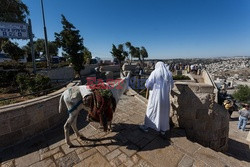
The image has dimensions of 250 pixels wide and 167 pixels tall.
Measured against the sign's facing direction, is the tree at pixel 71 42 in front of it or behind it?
behind

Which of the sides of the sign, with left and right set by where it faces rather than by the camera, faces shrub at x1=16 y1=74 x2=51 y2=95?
front

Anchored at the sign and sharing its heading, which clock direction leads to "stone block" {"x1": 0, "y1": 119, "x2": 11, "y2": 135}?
The stone block is roughly at 12 o'clock from the sign.

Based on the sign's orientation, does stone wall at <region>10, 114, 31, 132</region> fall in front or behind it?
in front

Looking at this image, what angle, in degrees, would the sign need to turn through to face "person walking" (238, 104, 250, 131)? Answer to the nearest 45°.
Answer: approximately 45° to its left

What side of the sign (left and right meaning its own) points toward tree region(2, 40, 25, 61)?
back

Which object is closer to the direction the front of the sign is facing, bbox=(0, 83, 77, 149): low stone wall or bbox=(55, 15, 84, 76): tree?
the low stone wall

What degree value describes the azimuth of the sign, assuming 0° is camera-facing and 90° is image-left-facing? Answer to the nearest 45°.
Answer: approximately 0°

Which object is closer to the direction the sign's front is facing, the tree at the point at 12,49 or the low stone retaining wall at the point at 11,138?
the low stone retaining wall

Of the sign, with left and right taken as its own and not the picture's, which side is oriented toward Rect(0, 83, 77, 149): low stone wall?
front

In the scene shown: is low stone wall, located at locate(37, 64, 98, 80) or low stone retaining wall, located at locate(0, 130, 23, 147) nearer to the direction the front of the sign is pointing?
the low stone retaining wall

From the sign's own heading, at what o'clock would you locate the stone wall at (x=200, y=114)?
The stone wall is roughly at 11 o'clock from the sign.
